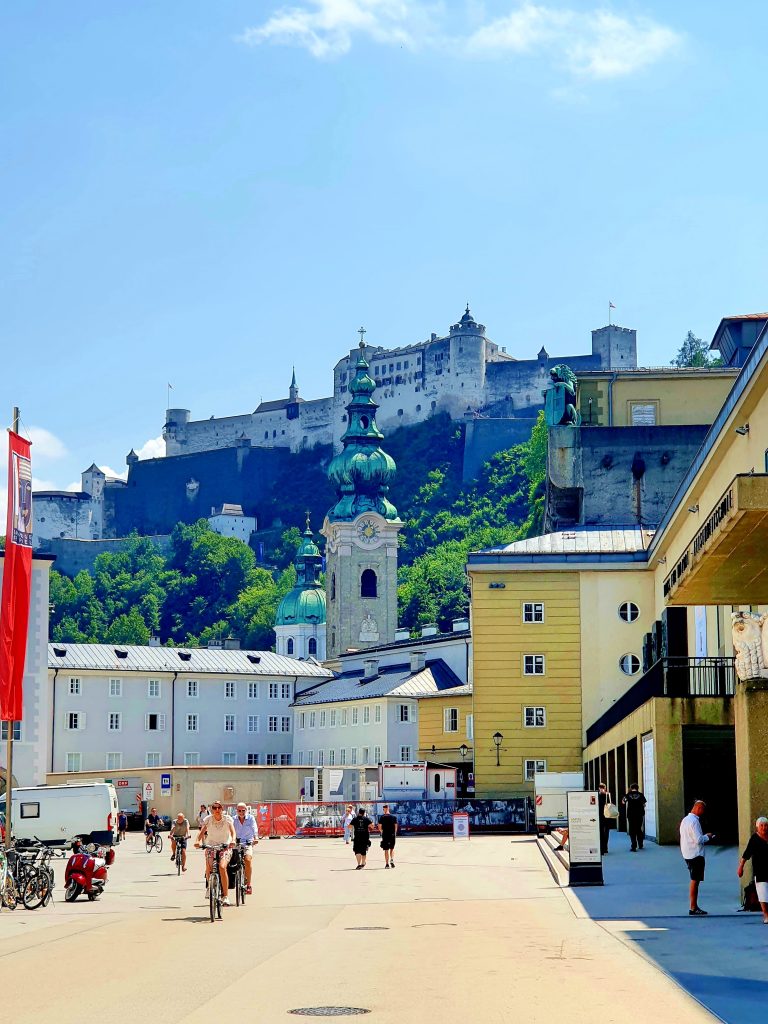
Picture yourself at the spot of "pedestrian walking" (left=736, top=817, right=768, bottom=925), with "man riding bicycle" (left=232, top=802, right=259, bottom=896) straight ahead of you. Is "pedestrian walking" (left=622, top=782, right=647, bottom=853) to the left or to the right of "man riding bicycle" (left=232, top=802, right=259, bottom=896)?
right

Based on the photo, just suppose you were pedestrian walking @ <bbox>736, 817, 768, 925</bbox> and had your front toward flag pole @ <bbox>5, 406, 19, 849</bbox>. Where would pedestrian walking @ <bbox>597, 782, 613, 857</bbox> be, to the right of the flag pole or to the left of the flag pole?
right

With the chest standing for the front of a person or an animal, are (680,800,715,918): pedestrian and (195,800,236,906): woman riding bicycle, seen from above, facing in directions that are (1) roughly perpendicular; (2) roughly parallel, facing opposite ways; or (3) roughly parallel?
roughly perpendicular

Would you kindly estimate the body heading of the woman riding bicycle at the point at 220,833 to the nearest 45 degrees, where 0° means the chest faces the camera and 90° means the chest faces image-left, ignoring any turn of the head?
approximately 0°

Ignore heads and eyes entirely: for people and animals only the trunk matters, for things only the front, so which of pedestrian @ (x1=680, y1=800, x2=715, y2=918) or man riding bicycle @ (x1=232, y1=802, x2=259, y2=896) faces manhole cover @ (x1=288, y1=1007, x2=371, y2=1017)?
the man riding bicycle
